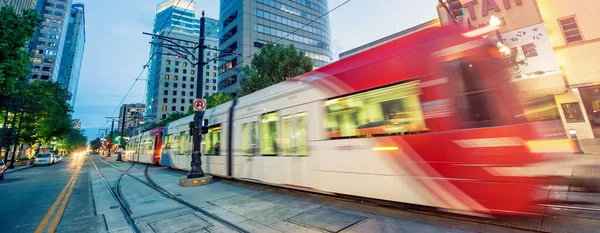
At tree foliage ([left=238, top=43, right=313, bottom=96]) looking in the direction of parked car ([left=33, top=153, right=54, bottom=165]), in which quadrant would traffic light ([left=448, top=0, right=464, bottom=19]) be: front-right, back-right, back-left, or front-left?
back-left

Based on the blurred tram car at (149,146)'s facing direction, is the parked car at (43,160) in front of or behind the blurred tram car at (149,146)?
behind

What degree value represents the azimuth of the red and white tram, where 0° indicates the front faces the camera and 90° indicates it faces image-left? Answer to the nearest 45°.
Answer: approximately 315°

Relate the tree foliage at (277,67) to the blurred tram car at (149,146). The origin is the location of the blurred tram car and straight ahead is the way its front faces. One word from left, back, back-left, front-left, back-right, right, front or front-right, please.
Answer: front

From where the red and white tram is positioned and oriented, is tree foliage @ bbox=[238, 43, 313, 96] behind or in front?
behind

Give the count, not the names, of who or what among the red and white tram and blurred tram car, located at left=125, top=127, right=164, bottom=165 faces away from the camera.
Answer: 0

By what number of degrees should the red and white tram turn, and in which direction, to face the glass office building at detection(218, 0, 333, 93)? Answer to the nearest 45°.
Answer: approximately 180°

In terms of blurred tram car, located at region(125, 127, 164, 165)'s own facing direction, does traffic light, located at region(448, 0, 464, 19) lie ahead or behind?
ahead

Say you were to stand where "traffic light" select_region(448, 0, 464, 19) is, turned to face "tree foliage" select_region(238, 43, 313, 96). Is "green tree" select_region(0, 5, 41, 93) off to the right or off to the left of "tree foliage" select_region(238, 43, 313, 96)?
left

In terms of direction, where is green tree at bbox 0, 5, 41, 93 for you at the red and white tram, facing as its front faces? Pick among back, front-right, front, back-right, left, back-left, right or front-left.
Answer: back-right
